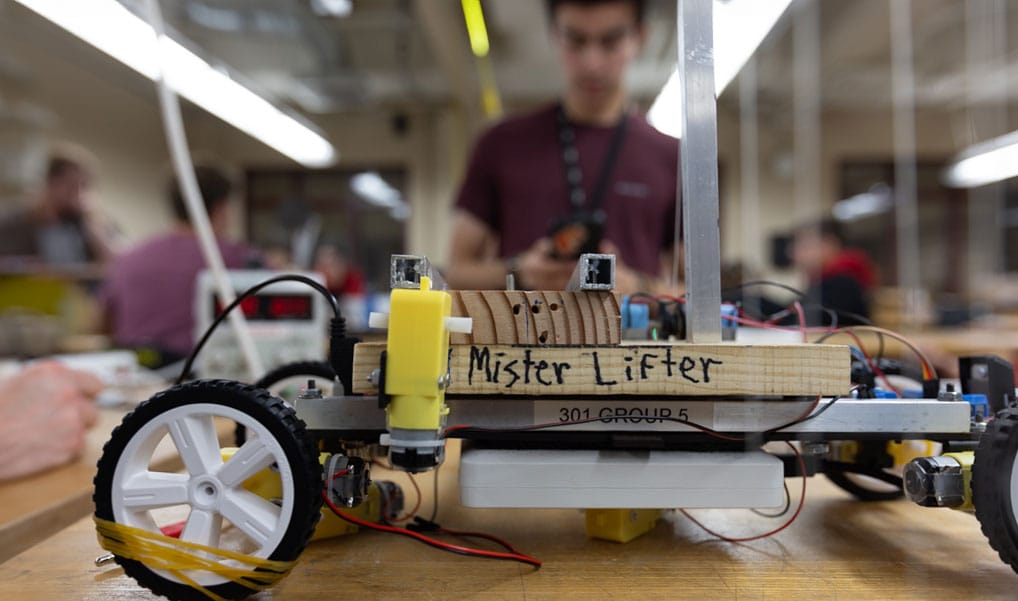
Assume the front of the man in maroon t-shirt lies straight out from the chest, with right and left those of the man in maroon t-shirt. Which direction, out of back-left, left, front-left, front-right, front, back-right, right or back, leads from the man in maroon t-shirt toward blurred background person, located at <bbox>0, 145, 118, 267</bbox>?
back-right

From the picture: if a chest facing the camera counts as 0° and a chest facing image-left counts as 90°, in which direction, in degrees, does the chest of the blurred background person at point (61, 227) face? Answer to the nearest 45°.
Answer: approximately 0°

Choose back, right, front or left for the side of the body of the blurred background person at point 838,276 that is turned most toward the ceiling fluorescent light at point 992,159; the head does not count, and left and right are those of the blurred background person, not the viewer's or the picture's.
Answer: back

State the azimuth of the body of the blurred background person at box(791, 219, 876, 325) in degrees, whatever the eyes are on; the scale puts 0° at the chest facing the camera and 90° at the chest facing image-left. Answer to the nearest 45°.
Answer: approximately 45°

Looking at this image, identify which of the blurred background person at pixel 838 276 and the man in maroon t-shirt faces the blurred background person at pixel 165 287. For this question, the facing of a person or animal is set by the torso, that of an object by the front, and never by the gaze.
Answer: the blurred background person at pixel 838 276

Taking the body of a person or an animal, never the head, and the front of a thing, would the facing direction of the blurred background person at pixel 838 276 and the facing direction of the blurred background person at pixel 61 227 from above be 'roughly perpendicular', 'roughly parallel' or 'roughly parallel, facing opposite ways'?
roughly perpendicular

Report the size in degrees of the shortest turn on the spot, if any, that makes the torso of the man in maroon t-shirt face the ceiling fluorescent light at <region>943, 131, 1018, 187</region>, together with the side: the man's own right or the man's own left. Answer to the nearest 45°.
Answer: approximately 135° to the man's own left
